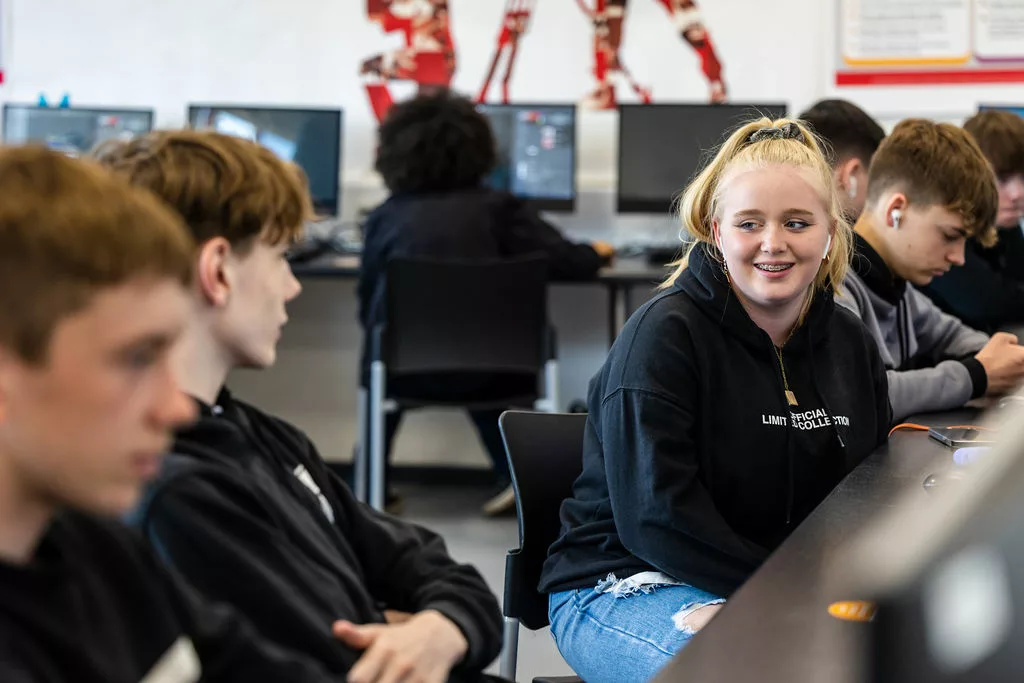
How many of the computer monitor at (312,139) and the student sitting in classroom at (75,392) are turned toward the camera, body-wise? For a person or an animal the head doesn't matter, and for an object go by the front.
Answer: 1

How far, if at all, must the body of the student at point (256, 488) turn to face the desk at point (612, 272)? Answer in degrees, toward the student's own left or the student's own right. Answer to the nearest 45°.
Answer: approximately 90° to the student's own left

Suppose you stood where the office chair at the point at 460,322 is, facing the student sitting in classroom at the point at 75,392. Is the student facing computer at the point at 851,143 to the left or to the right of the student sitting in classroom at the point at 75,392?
left

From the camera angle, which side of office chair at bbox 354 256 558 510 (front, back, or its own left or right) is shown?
back

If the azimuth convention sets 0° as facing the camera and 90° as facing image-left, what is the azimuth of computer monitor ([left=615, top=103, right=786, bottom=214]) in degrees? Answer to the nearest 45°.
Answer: approximately 0°

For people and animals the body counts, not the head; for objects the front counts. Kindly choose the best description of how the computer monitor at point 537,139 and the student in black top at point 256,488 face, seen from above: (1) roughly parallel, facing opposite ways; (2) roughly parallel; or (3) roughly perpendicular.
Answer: roughly perpendicular

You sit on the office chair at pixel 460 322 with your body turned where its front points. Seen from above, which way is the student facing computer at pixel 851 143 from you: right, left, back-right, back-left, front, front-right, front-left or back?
back-right

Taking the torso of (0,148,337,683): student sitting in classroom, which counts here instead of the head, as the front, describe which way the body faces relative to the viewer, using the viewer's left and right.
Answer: facing to the right of the viewer

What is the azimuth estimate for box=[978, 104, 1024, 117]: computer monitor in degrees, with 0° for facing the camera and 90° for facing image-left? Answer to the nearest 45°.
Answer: approximately 0°

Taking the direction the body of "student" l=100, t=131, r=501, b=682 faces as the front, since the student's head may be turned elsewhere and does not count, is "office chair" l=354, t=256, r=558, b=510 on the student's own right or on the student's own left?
on the student's own left
